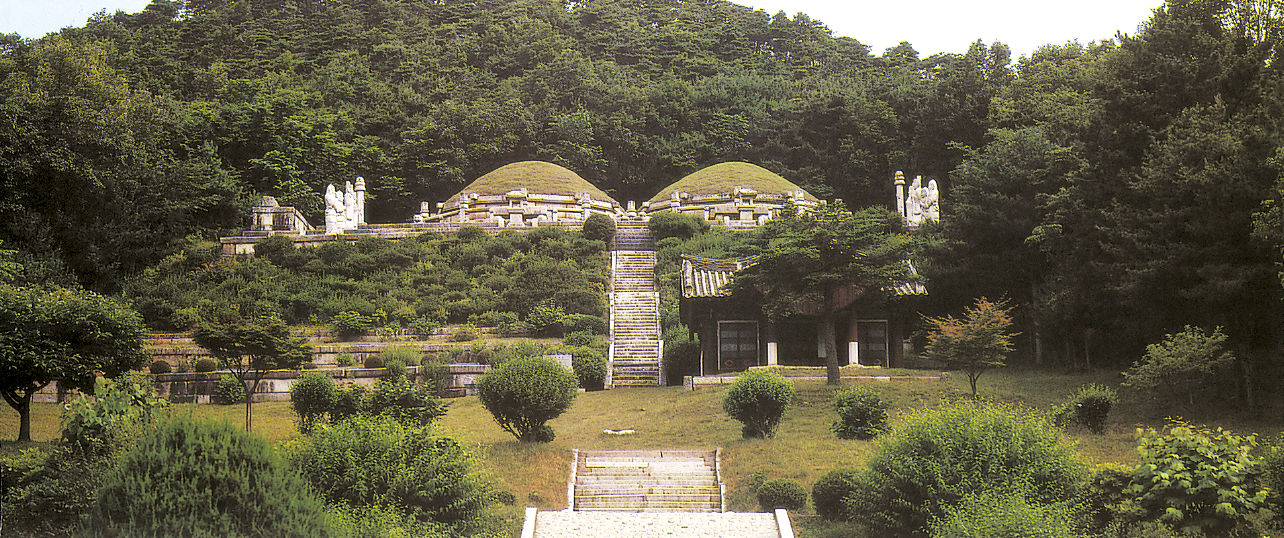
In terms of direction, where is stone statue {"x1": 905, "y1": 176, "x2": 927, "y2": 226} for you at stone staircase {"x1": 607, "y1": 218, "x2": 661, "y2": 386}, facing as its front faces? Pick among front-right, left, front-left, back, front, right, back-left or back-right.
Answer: back-left

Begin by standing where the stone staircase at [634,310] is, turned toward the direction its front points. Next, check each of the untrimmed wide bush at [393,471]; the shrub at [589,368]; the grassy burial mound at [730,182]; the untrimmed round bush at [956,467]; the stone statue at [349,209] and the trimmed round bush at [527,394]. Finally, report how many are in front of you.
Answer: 4

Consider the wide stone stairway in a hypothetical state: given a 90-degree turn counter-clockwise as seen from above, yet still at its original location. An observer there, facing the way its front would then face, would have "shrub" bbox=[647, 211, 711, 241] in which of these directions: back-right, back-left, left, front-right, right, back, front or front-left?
left

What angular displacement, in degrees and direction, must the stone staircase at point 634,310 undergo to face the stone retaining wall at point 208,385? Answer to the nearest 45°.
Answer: approximately 45° to its right

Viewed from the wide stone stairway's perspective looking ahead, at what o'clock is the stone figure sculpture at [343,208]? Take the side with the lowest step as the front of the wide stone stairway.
The stone figure sculpture is roughly at 5 o'clock from the wide stone stairway.

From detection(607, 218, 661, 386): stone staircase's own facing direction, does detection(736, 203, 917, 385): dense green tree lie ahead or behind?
ahead

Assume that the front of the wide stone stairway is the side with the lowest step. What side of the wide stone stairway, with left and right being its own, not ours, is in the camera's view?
front

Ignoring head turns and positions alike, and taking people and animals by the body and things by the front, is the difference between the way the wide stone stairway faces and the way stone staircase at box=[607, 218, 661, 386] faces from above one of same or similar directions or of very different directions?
same or similar directions

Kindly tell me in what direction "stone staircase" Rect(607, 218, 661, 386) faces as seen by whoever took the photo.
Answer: facing the viewer

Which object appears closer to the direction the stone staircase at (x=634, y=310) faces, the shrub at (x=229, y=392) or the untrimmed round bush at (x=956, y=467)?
the untrimmed round bush

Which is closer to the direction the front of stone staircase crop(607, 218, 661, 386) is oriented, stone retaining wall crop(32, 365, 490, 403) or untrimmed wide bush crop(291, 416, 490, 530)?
the untrimmed wide bush

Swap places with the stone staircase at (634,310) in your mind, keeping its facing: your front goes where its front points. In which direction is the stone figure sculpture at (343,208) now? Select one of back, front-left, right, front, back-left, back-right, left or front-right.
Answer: back-right

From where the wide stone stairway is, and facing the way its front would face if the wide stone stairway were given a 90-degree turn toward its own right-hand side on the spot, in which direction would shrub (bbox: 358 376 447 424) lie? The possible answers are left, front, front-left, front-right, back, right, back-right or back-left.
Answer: front

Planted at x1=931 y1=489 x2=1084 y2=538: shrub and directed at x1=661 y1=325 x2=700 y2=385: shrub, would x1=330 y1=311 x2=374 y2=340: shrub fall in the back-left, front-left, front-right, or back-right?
front-left

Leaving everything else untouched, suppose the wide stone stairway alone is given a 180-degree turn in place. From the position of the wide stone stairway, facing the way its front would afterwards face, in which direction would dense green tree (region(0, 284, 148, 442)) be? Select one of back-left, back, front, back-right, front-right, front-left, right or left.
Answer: left

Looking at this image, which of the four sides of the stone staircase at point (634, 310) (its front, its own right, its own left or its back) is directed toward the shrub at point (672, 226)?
back

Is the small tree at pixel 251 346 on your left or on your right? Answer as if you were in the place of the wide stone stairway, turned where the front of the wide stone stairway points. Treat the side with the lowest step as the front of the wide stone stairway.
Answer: on your right

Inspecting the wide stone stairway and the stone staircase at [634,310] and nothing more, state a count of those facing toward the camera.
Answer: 2

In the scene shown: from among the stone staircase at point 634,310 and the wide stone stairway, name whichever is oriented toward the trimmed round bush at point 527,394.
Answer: the stone staircase

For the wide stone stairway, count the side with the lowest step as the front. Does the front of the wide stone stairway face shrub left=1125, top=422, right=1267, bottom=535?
no
